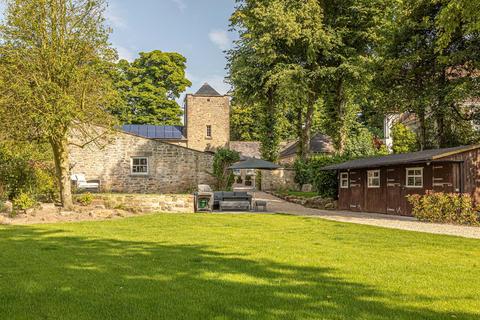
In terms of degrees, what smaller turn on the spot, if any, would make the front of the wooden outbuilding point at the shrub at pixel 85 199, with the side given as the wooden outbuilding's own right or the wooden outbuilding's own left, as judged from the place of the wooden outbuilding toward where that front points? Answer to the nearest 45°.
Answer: approximately 45° to the wooden outbuilding's own right

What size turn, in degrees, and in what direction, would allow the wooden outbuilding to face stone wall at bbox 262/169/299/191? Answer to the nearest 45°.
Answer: approximately 90° to its right

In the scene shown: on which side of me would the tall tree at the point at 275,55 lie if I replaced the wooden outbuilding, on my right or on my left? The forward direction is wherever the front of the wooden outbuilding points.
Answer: on my right

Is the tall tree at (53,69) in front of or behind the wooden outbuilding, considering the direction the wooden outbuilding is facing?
in front

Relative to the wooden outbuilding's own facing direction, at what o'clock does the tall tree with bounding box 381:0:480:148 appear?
The tall tree is roughly at 5 o'clock from the wooden outbuilding.

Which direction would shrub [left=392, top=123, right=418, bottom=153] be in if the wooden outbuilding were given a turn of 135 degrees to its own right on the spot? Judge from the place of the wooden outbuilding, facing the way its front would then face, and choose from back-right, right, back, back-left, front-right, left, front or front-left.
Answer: front

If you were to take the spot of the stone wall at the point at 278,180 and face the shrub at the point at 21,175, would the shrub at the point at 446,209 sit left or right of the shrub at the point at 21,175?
left

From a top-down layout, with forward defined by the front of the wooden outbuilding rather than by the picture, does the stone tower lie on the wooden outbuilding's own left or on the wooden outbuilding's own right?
on the wooden outbuilding's own right

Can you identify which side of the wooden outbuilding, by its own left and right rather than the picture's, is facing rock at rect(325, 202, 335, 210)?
right

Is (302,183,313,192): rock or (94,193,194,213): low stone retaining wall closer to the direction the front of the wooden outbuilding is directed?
the low stone retaining wall

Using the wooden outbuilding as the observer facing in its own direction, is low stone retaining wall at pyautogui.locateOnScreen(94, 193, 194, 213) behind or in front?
in front

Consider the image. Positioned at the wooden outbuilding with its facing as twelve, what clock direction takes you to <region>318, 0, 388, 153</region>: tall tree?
The tall tree is roughly at 4 o'clock from the wooden outbuilding.

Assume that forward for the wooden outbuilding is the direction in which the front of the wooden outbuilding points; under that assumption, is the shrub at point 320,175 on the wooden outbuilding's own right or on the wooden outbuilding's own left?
on the wooden outbuilding's own right
